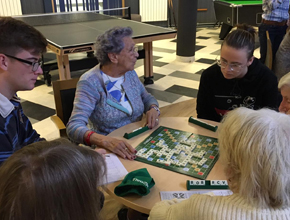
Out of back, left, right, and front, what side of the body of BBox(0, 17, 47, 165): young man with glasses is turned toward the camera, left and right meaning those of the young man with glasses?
right

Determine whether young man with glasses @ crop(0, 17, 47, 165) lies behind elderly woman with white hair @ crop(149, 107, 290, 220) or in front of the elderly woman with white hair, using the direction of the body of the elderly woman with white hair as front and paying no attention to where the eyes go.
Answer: in front

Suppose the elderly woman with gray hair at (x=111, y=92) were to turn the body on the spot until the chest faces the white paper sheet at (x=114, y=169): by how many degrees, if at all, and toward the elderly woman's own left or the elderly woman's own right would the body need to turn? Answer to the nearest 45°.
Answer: approximately 45° to the elderly woman's own right

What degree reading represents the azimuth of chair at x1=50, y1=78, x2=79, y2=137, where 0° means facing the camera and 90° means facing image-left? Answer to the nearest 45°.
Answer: approximately 315°

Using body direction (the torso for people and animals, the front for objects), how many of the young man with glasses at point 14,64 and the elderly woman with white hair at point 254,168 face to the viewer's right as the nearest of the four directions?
1

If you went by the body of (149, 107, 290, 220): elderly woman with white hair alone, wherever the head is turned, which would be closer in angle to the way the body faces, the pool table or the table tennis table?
the table tennis table

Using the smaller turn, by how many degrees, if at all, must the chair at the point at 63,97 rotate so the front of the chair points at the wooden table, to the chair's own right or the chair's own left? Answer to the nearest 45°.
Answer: approximately 45° to the chair's own right

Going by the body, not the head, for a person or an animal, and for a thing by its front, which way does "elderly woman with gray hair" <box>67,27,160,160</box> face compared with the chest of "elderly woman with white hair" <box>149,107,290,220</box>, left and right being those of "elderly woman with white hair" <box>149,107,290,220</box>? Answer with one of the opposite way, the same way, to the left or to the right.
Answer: the opposite way

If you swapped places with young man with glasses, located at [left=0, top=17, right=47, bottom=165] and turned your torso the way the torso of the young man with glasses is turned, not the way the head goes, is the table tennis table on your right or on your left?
on your left

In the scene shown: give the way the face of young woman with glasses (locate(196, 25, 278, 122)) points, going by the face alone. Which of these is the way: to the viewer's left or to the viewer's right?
to the viewer's left

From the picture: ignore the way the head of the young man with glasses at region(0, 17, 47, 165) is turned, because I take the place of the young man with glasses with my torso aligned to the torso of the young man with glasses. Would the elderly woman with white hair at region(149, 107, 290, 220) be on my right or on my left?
on my right

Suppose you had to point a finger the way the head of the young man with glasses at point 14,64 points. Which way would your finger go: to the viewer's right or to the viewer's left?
to the viewer's right

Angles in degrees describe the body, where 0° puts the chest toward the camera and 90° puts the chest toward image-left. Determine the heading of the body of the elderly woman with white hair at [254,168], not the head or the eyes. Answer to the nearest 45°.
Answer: approximately 135°

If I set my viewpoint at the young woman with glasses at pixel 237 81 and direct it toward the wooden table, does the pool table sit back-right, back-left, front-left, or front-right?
back-right
